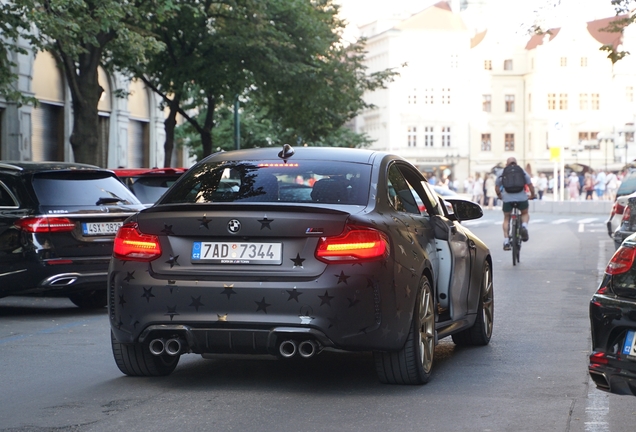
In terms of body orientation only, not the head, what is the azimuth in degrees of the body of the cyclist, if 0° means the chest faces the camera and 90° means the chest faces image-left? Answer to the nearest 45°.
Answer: approximately 180°

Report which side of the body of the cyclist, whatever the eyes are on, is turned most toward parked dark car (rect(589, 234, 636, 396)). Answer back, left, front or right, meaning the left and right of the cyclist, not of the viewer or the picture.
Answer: back

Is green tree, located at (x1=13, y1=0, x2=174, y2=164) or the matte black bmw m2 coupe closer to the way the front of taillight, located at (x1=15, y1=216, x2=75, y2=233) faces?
the matte black bmw m2 coupe

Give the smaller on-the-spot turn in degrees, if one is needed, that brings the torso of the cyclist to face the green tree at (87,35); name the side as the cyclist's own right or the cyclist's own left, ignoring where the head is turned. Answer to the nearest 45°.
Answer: approximately 90° to the cyclist's own left

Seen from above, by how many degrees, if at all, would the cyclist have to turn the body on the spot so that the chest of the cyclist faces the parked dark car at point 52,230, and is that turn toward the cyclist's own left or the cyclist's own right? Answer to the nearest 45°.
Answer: approximately 135° to the cyclist's own left

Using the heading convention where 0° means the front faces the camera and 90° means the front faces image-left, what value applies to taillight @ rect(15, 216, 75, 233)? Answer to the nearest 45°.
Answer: approximately 0°

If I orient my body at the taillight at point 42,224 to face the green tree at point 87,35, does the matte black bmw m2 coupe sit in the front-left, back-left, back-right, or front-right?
back-right

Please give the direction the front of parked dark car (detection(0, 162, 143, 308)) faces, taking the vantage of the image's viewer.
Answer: facing away from the viewer and to the left of the viewer

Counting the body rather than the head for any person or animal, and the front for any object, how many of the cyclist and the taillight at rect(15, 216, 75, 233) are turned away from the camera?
1
